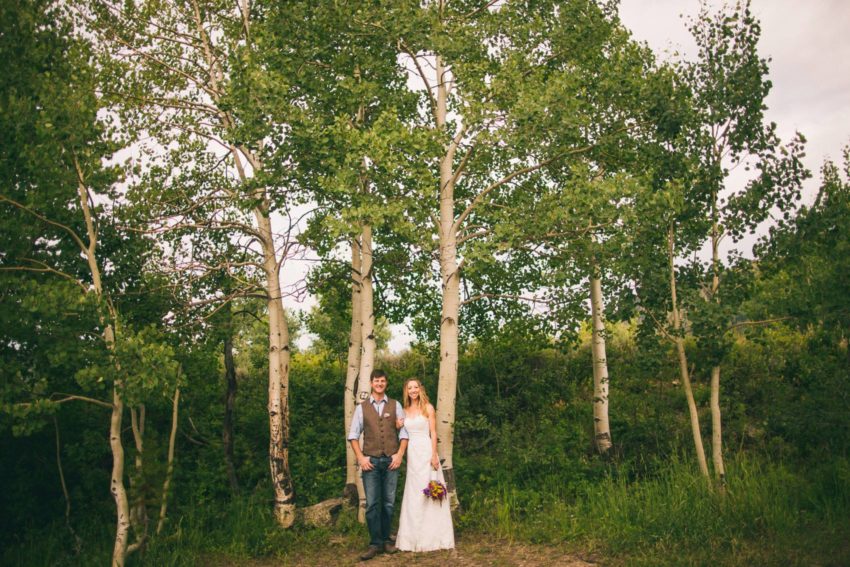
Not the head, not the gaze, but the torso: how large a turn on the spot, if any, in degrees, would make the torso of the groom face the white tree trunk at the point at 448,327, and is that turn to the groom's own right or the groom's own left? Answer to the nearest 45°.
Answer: approximately 135° to the groom's own left

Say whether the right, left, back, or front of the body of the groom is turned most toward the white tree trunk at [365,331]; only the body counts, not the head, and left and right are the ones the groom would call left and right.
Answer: back

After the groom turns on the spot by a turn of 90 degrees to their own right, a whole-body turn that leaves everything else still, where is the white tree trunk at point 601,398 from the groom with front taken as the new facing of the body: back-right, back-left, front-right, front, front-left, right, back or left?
back-right

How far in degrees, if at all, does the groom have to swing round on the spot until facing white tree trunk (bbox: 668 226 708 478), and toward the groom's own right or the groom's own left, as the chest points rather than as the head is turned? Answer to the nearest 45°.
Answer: approximately 90° to the groom's own left

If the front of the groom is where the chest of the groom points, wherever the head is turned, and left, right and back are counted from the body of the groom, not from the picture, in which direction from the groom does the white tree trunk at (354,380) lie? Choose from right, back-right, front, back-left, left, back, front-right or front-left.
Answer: back

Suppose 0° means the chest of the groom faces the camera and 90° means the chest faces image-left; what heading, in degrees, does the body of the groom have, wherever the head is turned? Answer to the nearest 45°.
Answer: approximately 0°

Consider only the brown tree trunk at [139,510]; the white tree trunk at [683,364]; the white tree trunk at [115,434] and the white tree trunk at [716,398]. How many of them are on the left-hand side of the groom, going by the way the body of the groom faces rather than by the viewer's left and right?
2

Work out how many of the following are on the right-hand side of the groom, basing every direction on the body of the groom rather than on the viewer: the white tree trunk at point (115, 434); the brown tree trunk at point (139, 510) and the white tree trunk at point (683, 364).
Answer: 2

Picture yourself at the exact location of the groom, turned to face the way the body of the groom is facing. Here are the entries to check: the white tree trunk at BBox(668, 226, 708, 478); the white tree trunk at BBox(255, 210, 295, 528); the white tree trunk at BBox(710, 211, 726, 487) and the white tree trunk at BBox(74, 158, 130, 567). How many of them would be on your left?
2

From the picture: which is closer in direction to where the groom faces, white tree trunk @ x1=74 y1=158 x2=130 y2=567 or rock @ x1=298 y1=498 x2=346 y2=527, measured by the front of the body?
the white tree trunk

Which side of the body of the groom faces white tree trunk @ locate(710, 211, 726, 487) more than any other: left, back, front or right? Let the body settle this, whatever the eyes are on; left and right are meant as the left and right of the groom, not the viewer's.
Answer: left
